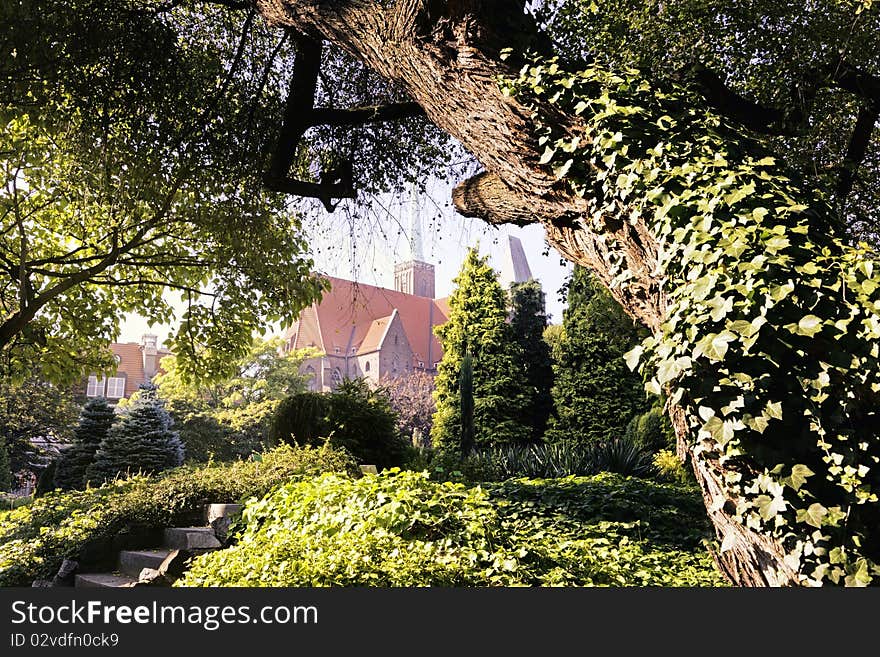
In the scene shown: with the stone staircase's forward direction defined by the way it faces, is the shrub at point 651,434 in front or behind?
behind

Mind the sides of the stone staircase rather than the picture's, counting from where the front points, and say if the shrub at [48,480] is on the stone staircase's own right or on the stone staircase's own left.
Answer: on the stone staircase's own right

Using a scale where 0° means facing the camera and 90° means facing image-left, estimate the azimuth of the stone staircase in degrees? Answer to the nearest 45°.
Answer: approximately 45°

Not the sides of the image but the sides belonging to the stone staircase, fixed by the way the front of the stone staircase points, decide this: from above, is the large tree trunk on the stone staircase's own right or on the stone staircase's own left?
on the stone staircase's own left

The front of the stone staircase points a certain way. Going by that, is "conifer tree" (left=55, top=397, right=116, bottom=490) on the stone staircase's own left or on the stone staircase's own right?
on the stone staircase's own right

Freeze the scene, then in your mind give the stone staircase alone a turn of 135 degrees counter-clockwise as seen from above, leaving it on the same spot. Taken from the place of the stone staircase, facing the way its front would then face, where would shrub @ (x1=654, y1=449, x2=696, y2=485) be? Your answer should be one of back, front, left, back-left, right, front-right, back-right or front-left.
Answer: front

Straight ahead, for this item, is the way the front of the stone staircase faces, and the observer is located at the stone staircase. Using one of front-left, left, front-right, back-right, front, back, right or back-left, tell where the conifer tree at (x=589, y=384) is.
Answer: back

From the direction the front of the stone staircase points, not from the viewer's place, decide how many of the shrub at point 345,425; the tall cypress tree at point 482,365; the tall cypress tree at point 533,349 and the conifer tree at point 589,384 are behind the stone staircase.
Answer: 4

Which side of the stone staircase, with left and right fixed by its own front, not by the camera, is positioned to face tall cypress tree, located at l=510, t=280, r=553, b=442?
back

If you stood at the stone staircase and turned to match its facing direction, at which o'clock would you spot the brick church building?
The brick church building is roughly at 5 o'clock from the stone staircase.
